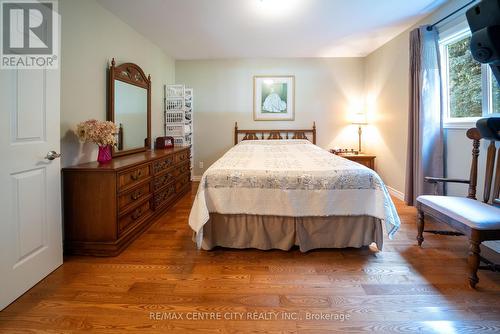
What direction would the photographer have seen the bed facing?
facing the viewer

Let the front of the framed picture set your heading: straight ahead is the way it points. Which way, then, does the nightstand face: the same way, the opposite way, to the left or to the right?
the same way

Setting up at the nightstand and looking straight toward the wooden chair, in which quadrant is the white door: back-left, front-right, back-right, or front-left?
front-right

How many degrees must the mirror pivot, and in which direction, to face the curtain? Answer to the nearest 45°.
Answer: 0° — it already faces it

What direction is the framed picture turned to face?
toward the camera

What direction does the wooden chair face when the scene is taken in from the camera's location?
facing the viewer and to the left of the viewer

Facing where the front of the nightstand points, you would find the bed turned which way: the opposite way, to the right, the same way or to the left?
the same way

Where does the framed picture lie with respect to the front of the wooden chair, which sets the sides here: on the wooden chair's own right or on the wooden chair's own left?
on the wooden chair's own right

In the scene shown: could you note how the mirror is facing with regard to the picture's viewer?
facing the viewer and to the right of the viewer
